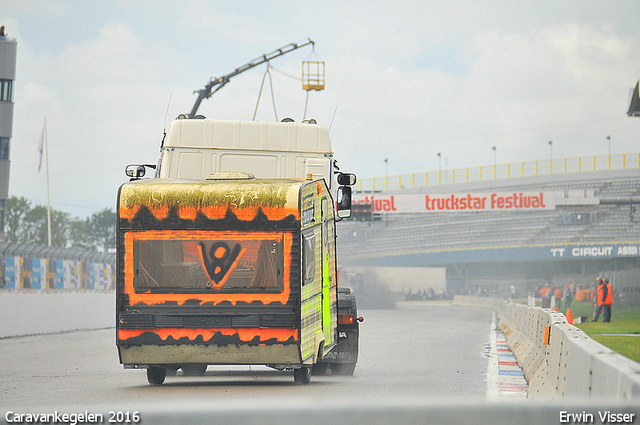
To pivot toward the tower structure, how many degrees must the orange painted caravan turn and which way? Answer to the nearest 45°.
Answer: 0° — it already faces it

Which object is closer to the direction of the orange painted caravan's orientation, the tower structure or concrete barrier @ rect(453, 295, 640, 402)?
the tower structure

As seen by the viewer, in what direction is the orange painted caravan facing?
away from the camera

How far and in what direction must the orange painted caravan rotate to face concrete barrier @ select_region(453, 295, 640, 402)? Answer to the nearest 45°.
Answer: approximately 135° to its right
